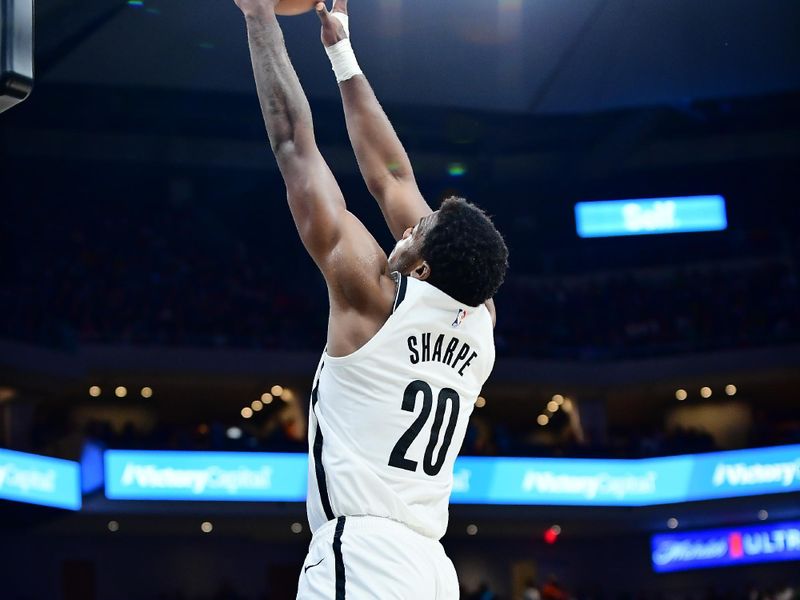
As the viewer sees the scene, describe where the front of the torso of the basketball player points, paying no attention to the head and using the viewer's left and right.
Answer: facing away from the viewer and to the left of the viewer

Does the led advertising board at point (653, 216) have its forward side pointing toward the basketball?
yes

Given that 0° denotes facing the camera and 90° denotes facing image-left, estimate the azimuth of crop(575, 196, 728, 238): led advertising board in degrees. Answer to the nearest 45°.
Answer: approximately 0°

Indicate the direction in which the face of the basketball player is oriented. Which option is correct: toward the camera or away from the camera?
away from the camera

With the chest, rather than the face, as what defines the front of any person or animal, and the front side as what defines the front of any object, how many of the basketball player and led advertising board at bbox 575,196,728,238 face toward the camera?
1

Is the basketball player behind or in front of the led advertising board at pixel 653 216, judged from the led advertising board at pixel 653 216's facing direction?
in front
